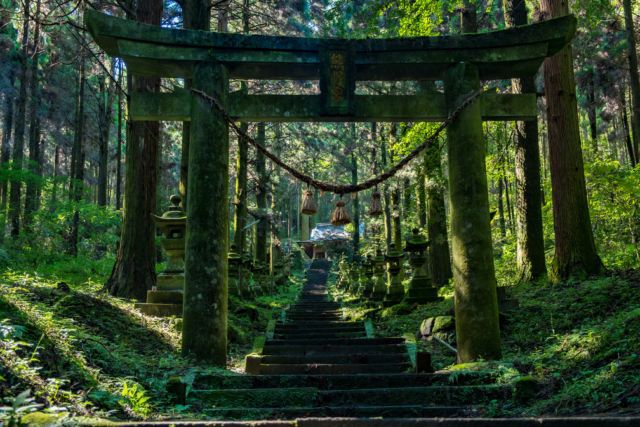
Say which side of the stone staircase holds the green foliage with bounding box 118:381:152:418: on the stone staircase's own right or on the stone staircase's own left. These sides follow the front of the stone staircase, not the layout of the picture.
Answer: on the stone staircase's own right

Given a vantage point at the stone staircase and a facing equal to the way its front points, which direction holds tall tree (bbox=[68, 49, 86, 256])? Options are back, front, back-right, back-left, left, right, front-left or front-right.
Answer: back-right

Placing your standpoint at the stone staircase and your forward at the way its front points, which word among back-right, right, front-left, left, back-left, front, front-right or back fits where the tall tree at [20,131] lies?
back-right

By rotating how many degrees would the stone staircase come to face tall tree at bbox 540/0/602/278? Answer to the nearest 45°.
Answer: approximately 135° to its left

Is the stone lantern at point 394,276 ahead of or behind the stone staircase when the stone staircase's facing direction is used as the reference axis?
behind

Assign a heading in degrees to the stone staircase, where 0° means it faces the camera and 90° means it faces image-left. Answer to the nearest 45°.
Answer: approximately 0°

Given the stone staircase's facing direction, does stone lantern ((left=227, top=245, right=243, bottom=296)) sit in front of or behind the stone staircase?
behind

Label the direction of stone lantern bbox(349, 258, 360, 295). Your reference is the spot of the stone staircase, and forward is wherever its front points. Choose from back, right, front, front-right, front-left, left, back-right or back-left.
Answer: back

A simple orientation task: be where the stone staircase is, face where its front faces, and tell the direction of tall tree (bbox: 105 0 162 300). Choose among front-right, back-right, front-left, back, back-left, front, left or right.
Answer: back-right
